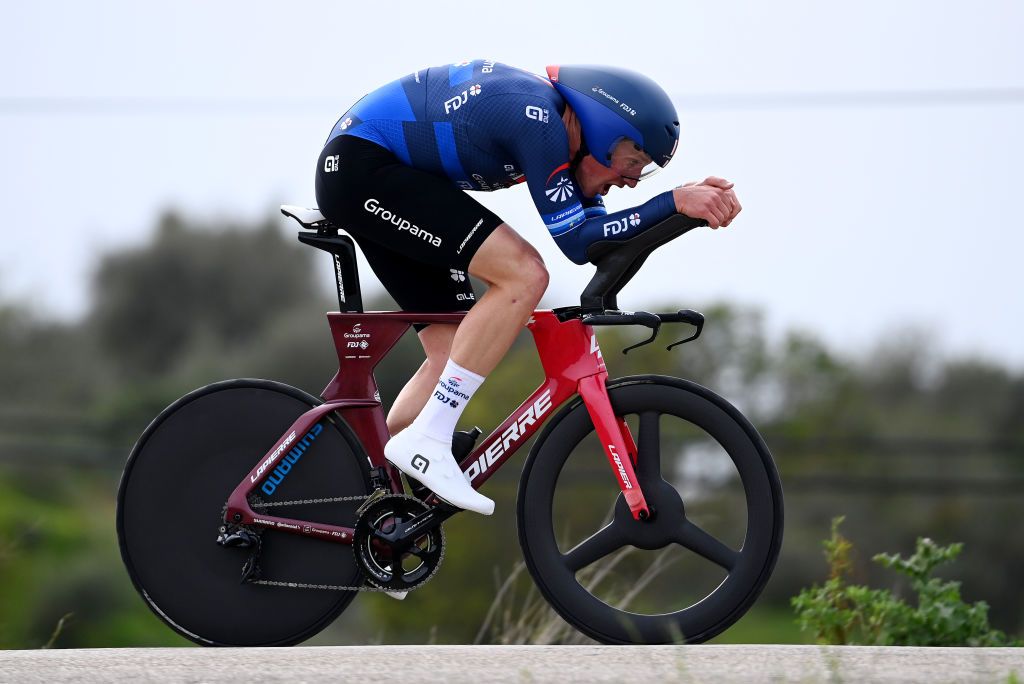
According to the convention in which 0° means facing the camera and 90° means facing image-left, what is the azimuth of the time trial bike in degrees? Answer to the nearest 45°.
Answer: approximately 270°

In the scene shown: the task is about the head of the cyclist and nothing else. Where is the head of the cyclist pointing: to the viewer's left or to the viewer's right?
to the viewer's right

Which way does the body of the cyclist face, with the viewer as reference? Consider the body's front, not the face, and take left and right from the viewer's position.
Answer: facing to the right of the viewer

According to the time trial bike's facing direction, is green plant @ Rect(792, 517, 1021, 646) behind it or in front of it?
in front
